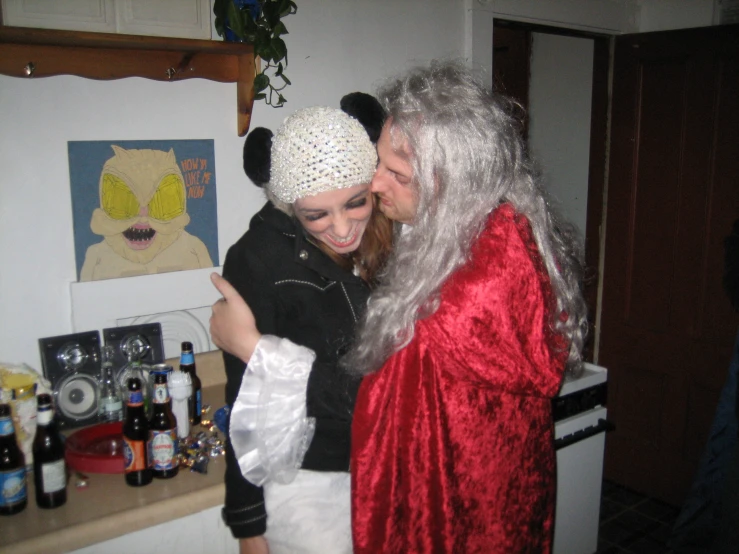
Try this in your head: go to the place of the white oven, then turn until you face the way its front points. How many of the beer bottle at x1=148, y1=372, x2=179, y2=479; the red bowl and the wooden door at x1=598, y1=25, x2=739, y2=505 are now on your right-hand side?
2

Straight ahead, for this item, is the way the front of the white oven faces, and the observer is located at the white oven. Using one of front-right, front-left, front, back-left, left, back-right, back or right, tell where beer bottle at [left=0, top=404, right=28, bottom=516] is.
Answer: right

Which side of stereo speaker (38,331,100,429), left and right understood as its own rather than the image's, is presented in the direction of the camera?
front

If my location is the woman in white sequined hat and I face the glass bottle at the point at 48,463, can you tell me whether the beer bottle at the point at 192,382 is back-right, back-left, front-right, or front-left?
front-right

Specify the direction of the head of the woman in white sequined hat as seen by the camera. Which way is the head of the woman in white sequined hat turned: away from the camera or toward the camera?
toward the camera

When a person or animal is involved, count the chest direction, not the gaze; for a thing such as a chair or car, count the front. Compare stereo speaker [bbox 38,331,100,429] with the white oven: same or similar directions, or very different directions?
same or similar directions

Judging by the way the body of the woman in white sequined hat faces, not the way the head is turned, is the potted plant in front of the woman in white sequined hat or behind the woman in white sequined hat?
behind

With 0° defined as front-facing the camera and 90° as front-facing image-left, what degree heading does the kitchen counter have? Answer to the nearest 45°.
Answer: approximately 315°

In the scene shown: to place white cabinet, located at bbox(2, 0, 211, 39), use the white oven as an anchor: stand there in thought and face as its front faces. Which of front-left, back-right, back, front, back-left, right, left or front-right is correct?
right

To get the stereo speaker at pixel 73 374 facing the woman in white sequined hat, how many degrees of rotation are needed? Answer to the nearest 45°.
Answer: approximately 45° to its left
